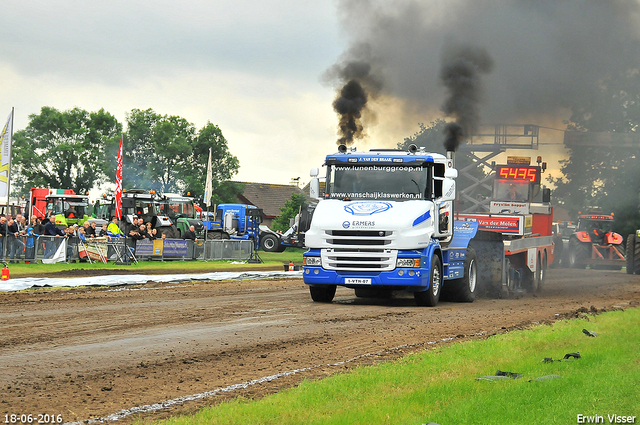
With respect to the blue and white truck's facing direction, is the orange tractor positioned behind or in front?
behind

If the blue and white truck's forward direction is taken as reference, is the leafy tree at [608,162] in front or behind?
behind

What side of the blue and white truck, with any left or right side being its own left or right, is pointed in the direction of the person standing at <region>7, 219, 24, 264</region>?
right

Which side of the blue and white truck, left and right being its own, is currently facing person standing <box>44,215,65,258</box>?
right

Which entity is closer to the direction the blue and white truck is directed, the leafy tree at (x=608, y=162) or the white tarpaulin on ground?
the white tarpaulin on ground
